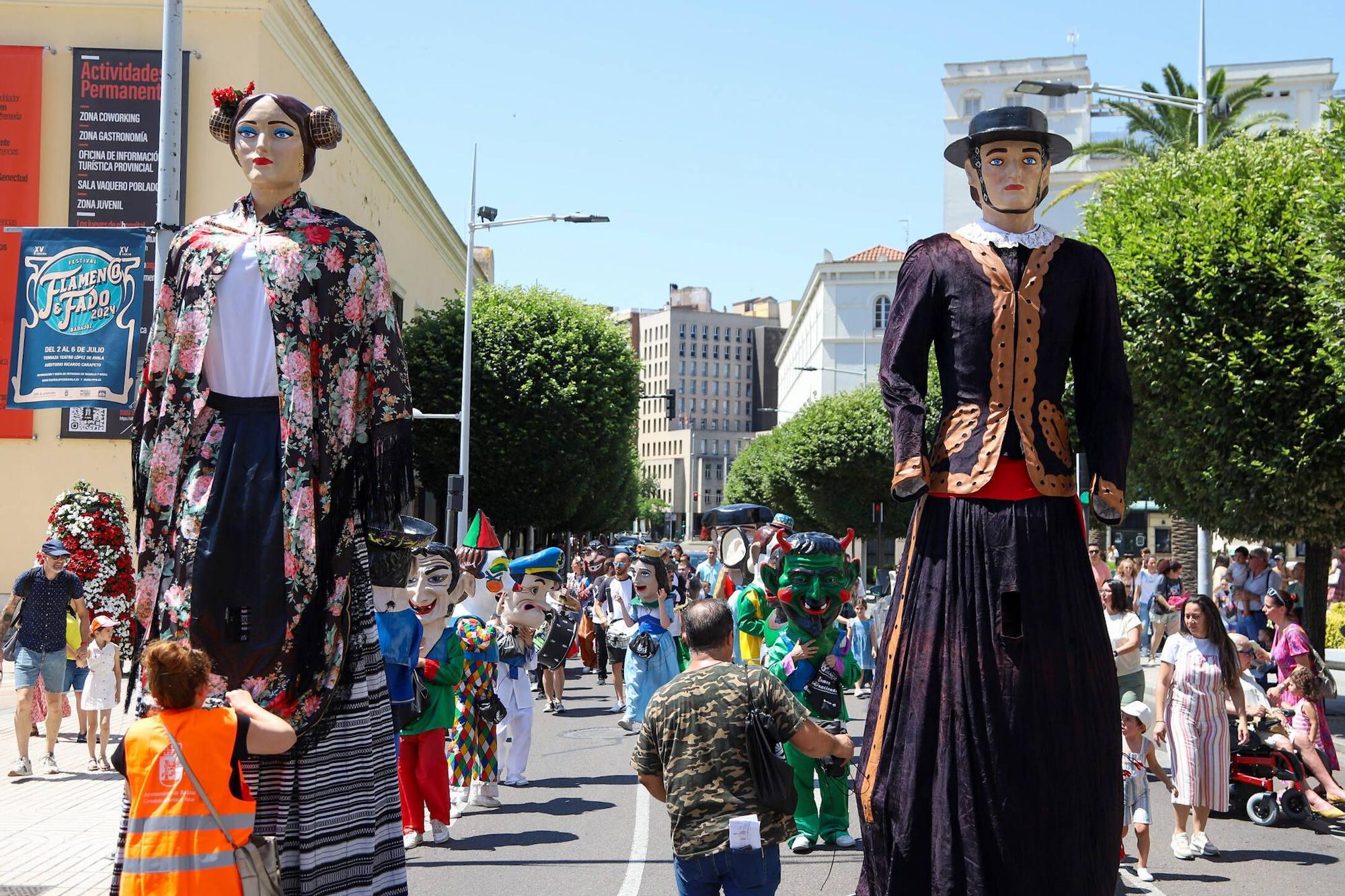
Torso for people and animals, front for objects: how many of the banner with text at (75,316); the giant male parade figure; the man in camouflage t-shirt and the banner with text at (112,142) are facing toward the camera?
3

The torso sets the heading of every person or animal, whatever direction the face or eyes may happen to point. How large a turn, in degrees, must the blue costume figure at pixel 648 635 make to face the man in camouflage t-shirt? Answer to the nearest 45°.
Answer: approximately 45° to its left

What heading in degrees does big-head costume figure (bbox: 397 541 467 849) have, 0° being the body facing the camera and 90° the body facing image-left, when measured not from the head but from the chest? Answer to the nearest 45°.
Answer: approximately 45°

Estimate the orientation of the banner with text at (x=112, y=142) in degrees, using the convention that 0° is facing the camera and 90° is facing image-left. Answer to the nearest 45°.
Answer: approximately 0°

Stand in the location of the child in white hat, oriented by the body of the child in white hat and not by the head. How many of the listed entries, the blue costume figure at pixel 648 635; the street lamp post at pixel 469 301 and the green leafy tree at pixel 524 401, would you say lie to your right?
3

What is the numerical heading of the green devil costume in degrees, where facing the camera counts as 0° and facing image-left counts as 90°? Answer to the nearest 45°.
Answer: approximately 0°

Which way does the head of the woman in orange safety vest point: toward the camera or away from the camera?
away from the camera

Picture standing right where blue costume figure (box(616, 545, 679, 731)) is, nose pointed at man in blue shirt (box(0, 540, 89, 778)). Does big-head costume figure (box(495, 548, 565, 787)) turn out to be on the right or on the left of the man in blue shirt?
left

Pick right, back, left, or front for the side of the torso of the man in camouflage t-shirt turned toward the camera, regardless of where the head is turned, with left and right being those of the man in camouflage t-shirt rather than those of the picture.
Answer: back
